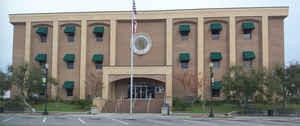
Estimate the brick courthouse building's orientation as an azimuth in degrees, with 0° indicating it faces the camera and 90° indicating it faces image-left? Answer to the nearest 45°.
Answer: approximately 0°

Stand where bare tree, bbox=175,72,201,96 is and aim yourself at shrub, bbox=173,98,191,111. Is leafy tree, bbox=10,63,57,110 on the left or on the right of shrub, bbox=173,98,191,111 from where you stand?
right

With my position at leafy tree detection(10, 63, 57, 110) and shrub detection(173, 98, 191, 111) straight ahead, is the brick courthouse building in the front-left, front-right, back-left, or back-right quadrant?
front-left

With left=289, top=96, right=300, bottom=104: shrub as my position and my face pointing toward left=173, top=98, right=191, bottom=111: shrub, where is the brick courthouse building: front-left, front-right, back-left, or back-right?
front-right

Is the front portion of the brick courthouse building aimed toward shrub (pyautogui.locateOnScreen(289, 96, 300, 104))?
no

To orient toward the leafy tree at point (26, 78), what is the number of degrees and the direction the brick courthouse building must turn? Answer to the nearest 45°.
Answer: approximately 45° to its right

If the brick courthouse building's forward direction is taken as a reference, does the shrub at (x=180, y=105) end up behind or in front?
in front
